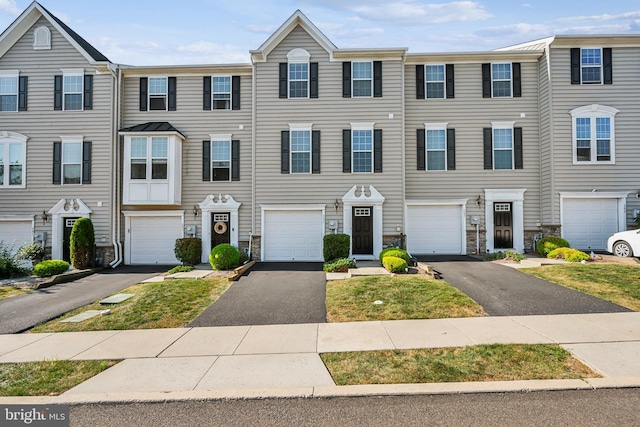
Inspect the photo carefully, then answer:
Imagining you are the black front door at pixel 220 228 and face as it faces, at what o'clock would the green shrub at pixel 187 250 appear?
The green shrub is roughly at 2 o'clock from the black front door.

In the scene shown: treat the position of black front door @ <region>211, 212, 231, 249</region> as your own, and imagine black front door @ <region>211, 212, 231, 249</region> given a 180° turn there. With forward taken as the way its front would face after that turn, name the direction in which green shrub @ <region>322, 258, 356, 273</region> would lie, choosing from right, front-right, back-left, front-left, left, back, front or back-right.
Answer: back-right

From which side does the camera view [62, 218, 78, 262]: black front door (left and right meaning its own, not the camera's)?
front

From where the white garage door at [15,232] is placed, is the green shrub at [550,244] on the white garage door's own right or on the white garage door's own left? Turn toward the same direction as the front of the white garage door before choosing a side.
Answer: on the white garage door's own left

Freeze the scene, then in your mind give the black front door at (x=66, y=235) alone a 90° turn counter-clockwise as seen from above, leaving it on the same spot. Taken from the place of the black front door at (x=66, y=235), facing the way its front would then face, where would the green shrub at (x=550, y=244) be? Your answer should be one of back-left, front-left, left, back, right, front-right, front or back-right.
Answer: front-right

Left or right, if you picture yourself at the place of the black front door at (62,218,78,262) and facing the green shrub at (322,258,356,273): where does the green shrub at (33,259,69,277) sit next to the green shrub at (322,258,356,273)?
right

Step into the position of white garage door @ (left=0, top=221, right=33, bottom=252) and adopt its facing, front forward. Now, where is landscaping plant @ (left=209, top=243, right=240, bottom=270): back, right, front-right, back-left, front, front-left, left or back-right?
front-left

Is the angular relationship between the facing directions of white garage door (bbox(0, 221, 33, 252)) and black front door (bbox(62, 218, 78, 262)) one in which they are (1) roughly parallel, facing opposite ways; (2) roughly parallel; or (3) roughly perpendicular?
roughly parallel

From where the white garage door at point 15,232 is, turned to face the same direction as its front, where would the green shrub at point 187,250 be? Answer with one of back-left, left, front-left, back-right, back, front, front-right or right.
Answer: front-left

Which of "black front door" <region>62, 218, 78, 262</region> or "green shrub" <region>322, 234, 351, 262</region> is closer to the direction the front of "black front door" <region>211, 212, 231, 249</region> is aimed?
the green shrub

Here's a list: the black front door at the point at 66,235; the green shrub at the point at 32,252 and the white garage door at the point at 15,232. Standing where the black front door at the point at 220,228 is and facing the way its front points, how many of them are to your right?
3

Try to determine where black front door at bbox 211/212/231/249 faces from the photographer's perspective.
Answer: facing the viewer

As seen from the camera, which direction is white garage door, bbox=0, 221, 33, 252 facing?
toward the camera

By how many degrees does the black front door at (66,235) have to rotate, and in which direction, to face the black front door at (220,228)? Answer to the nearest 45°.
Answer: approximately 45° to its left
